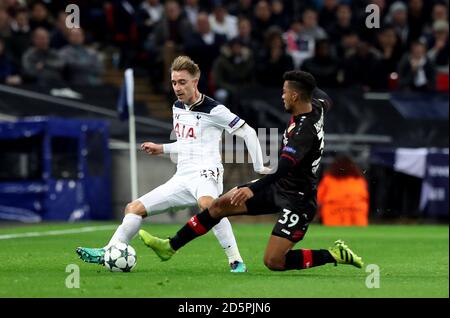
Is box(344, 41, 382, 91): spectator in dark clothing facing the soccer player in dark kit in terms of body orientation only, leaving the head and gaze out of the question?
yes

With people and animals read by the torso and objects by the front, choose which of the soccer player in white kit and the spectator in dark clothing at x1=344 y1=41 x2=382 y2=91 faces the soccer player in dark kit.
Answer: the spectator in dark clothing

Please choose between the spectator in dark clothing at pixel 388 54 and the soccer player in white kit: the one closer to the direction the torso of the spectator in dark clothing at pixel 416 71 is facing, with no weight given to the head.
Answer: the soccer player in white kit

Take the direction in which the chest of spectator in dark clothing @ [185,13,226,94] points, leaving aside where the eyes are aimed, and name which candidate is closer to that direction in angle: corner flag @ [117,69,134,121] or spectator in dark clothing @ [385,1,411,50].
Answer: the corner flag

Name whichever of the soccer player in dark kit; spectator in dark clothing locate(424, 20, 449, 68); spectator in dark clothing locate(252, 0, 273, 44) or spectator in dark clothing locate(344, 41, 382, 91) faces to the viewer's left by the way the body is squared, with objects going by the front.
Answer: the soccer player in dark kit

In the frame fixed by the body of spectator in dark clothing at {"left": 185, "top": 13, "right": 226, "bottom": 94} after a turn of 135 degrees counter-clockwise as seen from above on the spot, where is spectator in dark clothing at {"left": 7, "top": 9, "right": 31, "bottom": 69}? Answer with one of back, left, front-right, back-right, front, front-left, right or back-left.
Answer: back-left

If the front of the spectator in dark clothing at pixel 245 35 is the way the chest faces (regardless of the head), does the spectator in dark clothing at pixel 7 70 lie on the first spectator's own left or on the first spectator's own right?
on the first spectator's own right

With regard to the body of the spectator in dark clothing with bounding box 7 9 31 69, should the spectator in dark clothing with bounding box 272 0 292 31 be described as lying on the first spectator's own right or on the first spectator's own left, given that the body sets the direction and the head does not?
on the first spectator's own left

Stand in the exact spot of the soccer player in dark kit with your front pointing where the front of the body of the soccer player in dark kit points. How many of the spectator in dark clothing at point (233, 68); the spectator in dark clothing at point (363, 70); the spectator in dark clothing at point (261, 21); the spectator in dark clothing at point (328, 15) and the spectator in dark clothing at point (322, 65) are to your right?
5

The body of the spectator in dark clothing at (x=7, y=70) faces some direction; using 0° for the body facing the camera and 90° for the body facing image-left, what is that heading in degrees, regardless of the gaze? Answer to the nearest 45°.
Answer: approximately 0°

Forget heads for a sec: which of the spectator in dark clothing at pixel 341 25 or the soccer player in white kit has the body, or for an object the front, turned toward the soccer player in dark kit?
the spectator in dark clothing

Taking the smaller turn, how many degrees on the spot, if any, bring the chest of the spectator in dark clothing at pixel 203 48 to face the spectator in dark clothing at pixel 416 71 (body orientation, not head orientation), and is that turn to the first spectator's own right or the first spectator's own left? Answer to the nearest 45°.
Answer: approximately 90° to the first spectator's own left
